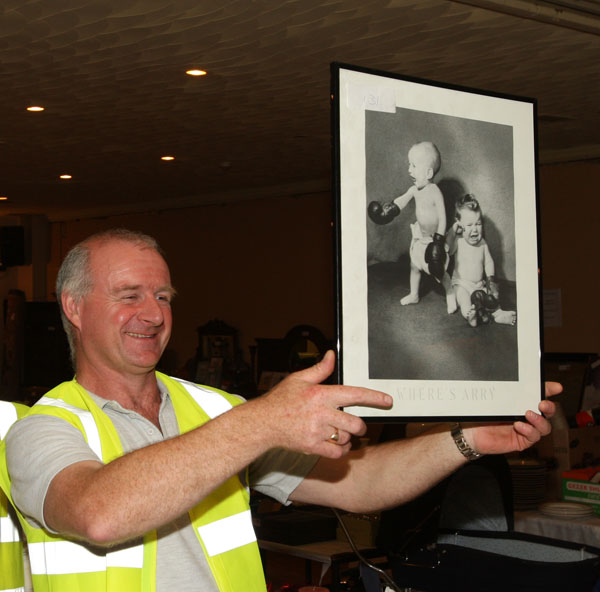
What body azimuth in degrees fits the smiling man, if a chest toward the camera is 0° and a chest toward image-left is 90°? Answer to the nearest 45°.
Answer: approximately 315°

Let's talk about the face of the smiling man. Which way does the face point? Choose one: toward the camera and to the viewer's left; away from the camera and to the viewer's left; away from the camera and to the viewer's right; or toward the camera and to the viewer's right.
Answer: toward the camera and to the viewer's right

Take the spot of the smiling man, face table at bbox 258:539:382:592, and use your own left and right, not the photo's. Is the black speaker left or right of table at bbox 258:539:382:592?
left

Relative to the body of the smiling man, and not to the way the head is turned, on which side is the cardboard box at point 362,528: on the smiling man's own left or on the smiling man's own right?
on the smiling man's own left

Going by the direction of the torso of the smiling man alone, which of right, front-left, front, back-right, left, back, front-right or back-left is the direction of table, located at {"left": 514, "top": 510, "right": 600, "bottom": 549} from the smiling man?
left

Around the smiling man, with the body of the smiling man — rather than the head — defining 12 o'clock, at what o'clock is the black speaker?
The black speaker is roughly at 7 o'clock from the smiling man.

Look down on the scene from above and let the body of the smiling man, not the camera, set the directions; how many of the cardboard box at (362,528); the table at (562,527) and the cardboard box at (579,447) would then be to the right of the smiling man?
0

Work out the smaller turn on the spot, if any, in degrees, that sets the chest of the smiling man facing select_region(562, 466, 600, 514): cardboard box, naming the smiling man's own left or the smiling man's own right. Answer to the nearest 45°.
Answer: approximately 90° to the smiling man's own left

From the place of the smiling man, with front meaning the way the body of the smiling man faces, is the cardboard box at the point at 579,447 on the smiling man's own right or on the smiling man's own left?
on the smiling man's own left

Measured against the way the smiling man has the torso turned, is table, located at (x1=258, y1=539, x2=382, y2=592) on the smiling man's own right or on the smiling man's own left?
on the smiling man's own left
